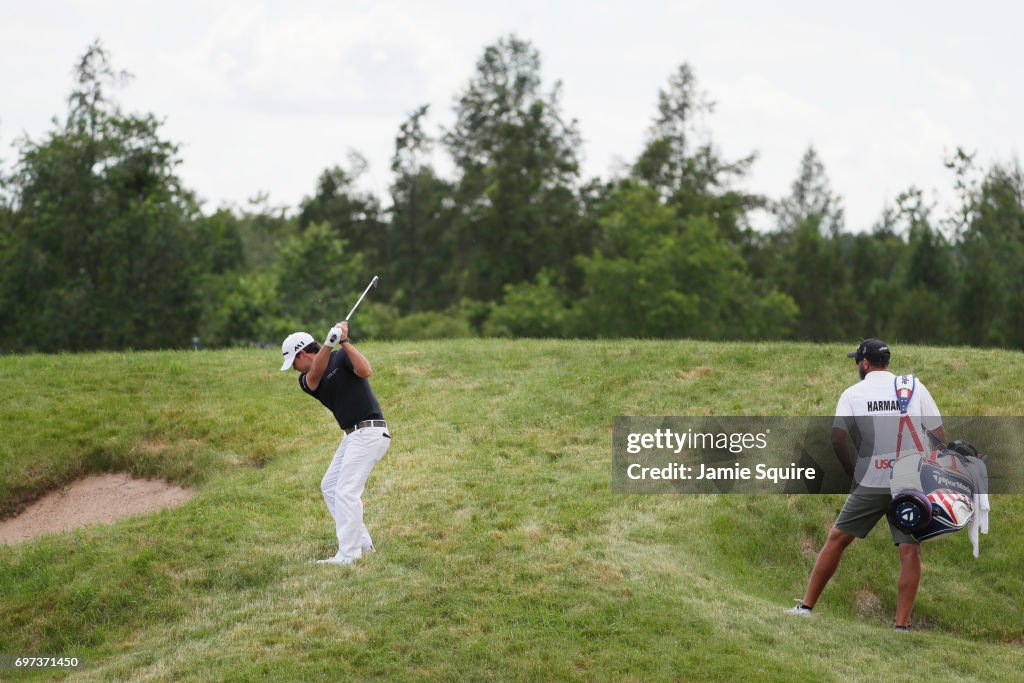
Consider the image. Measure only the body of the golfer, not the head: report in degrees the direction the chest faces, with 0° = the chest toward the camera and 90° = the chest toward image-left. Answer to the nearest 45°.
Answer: approximately 90°

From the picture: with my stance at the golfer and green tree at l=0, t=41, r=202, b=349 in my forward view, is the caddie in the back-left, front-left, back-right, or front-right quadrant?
back-right

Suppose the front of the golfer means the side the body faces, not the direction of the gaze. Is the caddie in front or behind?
behind

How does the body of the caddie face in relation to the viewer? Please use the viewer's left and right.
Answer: facing away from the viewer and to the left of the viewer

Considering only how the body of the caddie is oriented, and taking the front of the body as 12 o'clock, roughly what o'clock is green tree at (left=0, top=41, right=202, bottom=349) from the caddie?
The green tree is roughly at 12 o'clock from the caddie.
